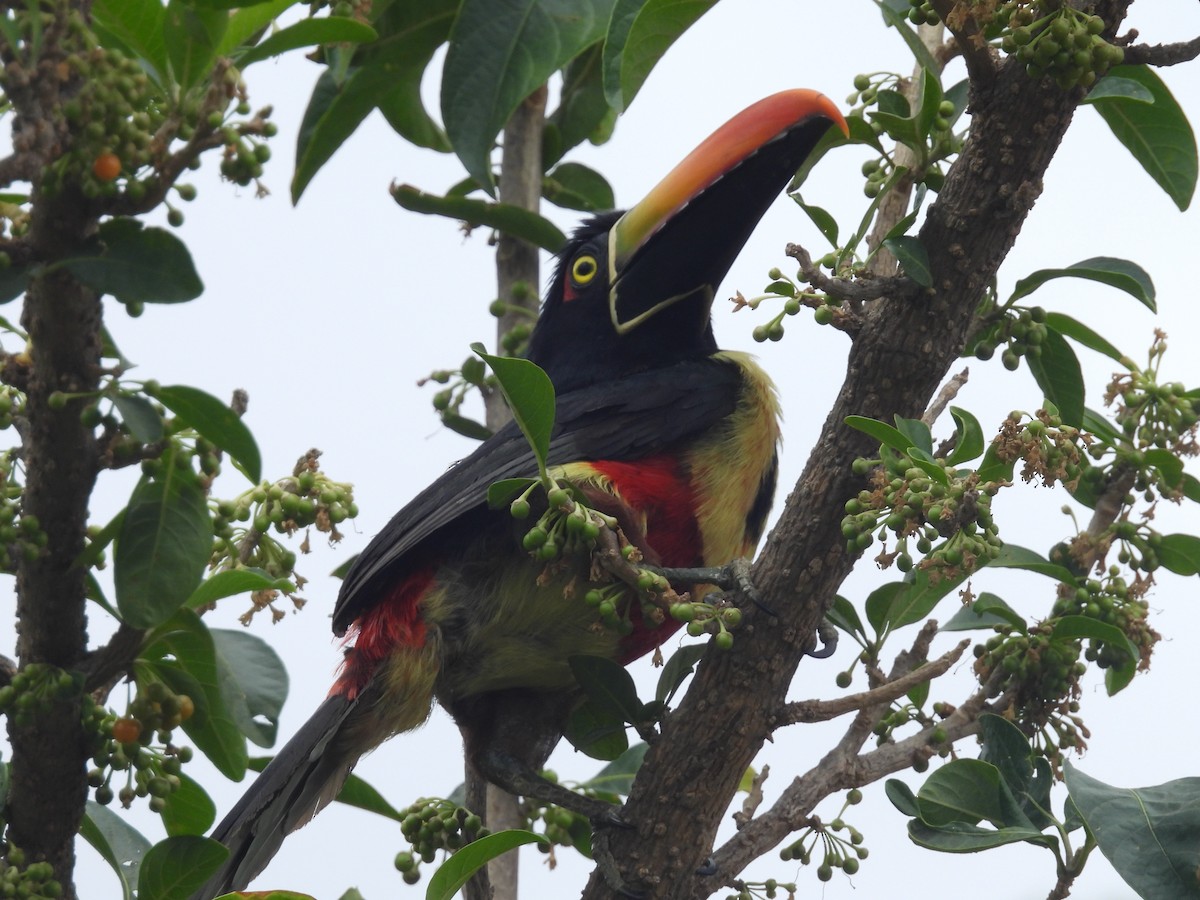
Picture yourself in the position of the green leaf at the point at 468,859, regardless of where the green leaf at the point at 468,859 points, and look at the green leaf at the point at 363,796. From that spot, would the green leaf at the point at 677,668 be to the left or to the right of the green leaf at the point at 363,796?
right

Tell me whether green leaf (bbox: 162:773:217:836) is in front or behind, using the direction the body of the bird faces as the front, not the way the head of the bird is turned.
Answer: behind

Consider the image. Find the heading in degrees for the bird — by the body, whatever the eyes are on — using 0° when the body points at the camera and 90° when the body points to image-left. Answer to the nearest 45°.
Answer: approximately 270°

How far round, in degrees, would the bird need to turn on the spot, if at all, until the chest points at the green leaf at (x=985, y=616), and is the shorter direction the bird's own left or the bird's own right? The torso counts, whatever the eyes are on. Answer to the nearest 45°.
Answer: approximately 45° to the bird's own right
